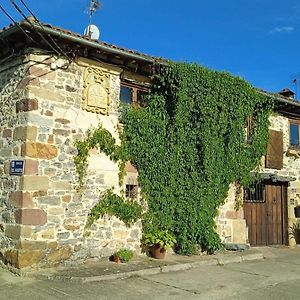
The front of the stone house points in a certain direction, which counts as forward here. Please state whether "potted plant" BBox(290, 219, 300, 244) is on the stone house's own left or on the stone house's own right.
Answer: on the stone house's own left

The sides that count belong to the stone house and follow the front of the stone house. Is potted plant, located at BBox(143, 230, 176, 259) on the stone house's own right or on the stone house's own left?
on the stone house's own left

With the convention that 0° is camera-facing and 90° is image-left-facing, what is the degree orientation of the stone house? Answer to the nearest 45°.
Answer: approximately 315°
